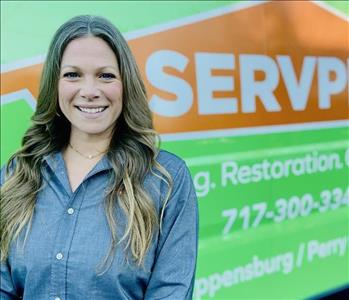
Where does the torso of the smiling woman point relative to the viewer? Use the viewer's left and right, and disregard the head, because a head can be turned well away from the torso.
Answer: facing the viewer and to the left of the viewer
